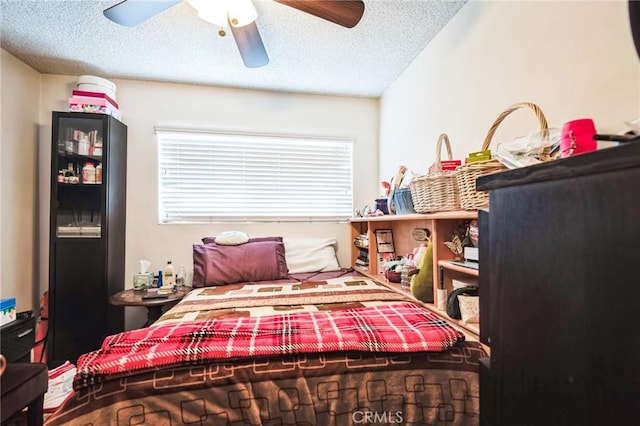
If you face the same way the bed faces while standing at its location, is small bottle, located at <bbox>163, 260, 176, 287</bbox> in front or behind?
behind

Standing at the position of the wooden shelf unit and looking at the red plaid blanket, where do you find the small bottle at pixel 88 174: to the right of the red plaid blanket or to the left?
right

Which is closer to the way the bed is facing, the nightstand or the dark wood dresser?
the dark wood dresser

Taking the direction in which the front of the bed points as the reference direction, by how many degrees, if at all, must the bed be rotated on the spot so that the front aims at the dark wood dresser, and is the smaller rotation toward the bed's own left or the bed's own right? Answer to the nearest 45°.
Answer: approximately 45° to the bed's own left

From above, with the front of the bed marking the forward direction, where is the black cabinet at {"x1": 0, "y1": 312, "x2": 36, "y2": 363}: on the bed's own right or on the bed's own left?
on the bed's own right

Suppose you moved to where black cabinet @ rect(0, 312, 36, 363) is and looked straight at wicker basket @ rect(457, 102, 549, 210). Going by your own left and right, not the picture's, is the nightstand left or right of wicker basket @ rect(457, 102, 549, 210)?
left

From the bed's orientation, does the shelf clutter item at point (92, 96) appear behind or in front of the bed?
behind

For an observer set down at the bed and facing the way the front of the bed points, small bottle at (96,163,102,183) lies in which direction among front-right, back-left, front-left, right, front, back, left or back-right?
back-right

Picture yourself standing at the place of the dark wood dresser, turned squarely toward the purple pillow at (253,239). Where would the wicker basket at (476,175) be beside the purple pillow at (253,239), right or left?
right

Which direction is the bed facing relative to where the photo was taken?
toward the camera

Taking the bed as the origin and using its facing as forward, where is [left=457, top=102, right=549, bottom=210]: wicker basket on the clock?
The wicker basket is roughly at 9 o'clock from the bed.
